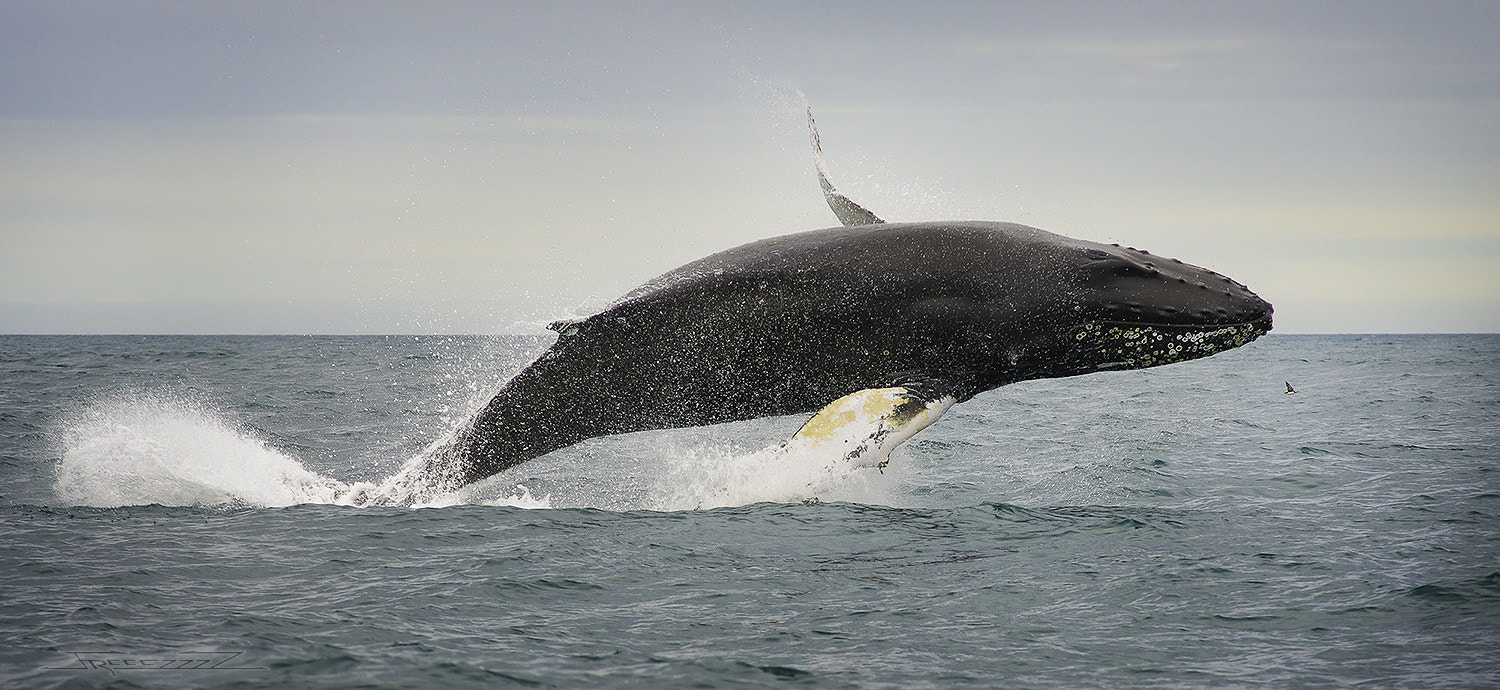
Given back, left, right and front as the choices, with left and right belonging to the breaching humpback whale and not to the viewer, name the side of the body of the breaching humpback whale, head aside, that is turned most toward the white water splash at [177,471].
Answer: back

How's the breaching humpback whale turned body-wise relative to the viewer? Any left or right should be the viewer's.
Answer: facing to the right of the viewer
